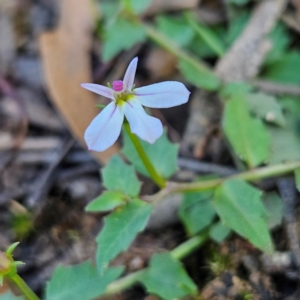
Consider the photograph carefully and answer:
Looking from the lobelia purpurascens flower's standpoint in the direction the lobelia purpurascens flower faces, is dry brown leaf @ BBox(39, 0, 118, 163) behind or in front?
behind

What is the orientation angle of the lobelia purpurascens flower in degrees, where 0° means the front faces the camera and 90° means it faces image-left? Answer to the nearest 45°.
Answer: approximately 0°

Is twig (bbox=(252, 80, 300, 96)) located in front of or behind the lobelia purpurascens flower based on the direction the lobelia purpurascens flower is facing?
behind

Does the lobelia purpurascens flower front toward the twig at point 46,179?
no

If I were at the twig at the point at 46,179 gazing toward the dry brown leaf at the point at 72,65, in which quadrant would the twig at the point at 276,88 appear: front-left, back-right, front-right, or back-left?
front-right

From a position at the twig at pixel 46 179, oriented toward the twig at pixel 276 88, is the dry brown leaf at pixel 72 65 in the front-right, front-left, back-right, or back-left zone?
front-left
